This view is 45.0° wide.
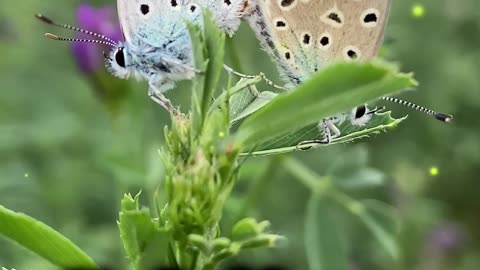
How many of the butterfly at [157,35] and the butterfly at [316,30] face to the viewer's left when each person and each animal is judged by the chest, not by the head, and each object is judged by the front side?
1

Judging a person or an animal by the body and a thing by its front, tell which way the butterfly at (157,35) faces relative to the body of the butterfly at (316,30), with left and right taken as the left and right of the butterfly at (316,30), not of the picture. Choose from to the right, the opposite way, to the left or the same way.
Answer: the opposite way

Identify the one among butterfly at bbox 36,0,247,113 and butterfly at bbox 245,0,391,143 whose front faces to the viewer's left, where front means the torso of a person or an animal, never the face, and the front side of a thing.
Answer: butterfly at bbox 36,0,247,113

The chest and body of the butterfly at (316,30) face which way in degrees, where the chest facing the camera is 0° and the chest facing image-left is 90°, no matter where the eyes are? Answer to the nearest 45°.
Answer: approximately 270°

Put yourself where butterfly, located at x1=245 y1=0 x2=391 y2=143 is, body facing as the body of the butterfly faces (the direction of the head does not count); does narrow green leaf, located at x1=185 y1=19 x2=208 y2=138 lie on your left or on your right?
on your right

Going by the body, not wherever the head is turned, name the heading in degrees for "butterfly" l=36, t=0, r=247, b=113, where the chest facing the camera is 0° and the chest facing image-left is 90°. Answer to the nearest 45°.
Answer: approximately 90°
